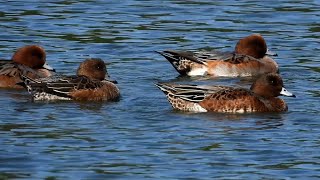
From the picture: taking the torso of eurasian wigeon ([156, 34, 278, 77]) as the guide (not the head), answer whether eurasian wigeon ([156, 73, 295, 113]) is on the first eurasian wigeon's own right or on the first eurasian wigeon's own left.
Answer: on the first eurasian wigeon's own right

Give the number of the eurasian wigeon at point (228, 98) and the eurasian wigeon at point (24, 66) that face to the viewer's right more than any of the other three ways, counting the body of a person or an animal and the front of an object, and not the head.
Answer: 2

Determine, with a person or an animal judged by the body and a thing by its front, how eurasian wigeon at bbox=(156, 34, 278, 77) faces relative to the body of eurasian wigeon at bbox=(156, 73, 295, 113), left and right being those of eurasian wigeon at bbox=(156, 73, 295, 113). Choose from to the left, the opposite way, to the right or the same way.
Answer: the same way

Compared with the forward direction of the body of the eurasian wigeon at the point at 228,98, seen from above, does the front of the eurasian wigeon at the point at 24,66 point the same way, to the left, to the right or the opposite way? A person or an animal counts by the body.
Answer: the same way

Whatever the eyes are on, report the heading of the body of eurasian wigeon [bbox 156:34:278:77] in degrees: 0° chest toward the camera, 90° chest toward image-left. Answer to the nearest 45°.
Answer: approximately 270°

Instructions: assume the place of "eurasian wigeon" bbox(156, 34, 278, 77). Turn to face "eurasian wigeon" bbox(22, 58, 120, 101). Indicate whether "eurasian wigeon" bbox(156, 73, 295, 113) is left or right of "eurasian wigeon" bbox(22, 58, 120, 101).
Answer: left

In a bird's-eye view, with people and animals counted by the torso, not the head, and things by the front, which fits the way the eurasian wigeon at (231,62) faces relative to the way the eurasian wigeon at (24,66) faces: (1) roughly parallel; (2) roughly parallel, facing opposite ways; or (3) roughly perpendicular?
roughly parallel

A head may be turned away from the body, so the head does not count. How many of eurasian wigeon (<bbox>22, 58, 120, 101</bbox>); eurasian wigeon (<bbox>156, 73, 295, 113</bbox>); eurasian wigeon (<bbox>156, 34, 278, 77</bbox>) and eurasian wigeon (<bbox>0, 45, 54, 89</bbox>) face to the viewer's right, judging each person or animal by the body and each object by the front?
4

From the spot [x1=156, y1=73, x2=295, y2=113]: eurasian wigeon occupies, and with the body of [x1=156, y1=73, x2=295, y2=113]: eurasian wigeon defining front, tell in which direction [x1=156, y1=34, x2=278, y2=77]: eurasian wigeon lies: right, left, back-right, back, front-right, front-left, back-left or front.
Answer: left

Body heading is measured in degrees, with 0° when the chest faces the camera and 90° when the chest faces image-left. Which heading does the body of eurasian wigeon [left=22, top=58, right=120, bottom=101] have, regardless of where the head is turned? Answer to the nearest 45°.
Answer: approximately 270°

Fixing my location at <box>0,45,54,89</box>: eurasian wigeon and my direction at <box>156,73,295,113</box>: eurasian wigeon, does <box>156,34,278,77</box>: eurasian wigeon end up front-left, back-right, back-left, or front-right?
front-left

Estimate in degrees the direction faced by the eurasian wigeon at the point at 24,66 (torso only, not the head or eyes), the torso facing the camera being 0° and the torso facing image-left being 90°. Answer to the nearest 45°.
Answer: approximately 270°

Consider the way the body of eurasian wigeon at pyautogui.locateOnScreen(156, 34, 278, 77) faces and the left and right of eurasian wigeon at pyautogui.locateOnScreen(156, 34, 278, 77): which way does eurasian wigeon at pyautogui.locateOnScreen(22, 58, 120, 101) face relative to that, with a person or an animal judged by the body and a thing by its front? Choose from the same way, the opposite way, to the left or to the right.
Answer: the same way

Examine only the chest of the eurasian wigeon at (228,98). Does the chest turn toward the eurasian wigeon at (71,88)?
no

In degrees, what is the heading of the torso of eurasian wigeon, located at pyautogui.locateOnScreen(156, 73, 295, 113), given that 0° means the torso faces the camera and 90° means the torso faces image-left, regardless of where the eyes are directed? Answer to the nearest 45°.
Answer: approximately 270°
